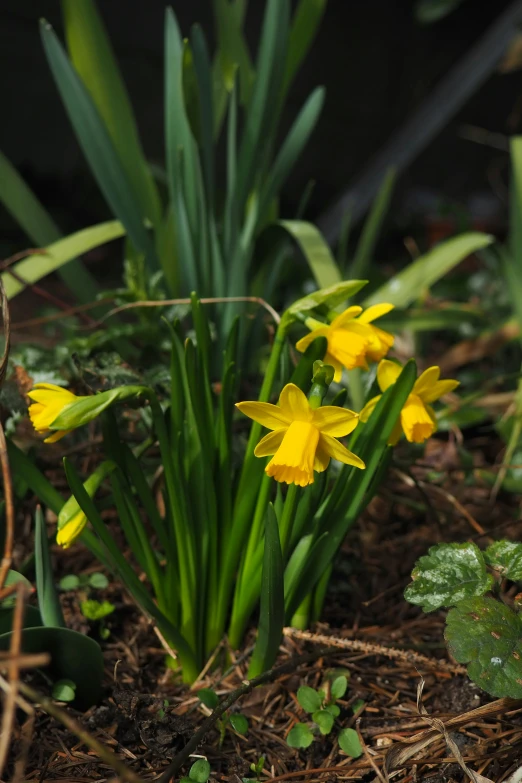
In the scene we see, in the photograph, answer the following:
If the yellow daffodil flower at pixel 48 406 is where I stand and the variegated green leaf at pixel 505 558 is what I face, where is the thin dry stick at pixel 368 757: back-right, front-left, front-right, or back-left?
front-right

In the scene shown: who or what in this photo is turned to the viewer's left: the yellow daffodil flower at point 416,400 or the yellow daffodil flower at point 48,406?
the yellow daffodil flower at point 48,406

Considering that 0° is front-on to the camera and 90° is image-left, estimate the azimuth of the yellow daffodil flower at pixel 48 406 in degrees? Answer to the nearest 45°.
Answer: approximately 90°

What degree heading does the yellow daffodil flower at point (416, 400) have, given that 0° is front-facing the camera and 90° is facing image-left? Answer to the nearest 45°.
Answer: approximately 315°

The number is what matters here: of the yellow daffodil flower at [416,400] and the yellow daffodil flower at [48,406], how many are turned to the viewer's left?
1
